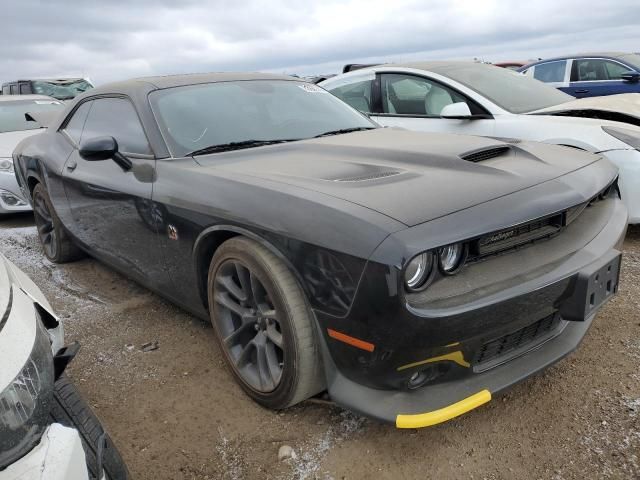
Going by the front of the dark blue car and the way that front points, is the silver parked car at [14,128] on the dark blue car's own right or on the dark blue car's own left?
on the dark blue car's own right

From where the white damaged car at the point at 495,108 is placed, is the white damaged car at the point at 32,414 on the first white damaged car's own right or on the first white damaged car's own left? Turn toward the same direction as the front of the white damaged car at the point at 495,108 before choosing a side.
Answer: on the first white damaged car's own right

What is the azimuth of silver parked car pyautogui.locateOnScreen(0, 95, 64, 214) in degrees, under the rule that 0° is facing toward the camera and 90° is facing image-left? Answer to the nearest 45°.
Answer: approximately 45°

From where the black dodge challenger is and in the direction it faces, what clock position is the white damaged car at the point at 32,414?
The white damaged car is roughly at 3 o'clock from the black dodge challenger.

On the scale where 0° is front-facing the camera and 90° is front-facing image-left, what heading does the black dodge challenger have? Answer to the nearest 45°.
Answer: approximately 315°

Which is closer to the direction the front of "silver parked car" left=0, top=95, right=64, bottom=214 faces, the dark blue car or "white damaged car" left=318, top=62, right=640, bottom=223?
the white damaged car

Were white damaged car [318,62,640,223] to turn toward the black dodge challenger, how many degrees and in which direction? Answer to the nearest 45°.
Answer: approximately 45° to its right

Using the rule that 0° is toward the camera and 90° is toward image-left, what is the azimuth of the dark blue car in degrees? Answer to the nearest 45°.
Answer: approximately 315°

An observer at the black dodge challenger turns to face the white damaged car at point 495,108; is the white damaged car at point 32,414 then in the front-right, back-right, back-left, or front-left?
back-left

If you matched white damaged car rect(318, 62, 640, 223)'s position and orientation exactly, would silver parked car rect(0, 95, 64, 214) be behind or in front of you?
behind

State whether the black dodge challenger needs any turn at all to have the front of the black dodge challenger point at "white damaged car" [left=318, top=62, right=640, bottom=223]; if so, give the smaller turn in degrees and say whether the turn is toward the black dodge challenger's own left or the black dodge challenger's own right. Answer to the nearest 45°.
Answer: approximately 90° to the black dodge challenger's own left
